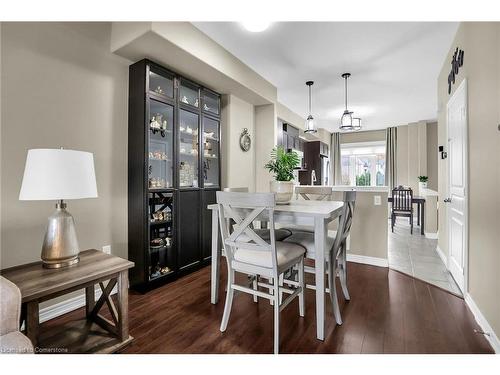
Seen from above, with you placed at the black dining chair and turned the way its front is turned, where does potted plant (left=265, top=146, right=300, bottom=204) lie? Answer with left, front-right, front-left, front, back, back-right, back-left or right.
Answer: back

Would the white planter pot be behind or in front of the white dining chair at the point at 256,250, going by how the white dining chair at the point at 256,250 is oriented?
in front

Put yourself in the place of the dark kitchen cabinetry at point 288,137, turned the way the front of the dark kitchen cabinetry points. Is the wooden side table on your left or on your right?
on your right

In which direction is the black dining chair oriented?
away from the camera

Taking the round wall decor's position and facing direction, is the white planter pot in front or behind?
in front

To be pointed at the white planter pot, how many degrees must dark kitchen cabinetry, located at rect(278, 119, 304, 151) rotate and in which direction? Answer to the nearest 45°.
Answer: approximately 45° to its right

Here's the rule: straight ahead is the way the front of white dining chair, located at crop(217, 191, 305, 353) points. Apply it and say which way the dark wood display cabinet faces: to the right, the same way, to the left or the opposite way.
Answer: to the right

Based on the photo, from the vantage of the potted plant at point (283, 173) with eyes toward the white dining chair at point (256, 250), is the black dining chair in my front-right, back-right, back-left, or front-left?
back-left

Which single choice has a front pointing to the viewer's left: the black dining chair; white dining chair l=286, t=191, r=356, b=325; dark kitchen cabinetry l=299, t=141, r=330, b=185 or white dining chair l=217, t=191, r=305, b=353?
white dining chair l=286, t=191, r=356, b=325

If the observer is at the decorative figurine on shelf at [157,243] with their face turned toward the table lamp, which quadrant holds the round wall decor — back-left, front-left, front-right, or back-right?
back-left

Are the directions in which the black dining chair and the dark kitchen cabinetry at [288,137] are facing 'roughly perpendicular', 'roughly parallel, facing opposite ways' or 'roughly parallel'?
roughly perpendicular

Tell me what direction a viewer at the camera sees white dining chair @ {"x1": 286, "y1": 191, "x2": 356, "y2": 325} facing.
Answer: facing to the left of the viewer

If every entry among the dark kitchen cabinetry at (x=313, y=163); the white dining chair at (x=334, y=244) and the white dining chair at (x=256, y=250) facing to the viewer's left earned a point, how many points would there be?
1
